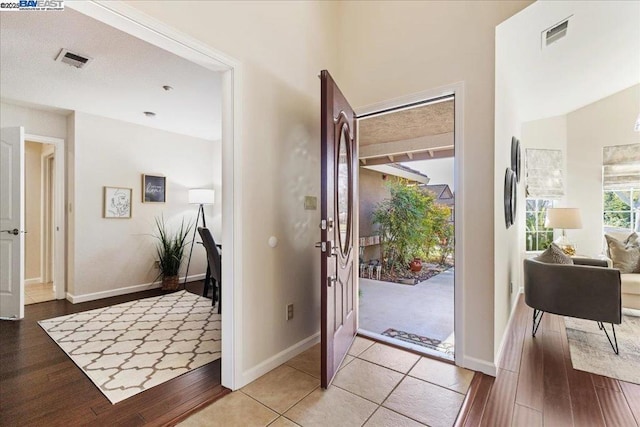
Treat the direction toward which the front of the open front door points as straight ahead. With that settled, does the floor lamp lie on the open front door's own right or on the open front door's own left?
on the open front door's own left

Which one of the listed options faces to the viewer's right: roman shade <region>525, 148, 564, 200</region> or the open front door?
the open front door

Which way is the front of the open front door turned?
to the viewer's right
